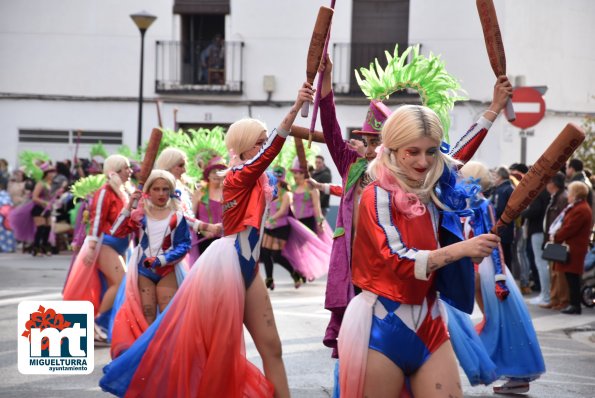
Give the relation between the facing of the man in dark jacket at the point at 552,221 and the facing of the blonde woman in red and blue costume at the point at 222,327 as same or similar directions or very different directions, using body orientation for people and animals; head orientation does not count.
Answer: very different directions

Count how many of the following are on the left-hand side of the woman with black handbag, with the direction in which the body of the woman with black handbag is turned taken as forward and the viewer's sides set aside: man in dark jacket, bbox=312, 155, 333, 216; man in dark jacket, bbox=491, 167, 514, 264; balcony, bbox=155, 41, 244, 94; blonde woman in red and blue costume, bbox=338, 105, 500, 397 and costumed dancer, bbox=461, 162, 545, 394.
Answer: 2

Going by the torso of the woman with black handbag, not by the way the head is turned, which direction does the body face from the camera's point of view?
to the viewer's left

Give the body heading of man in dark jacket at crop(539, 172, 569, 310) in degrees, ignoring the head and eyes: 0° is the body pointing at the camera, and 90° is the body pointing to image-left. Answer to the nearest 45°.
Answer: approximately 90°

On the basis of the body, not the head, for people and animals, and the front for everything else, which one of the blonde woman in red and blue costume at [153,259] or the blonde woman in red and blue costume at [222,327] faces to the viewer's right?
the blonde woman in red and blue costume at [222,327]
